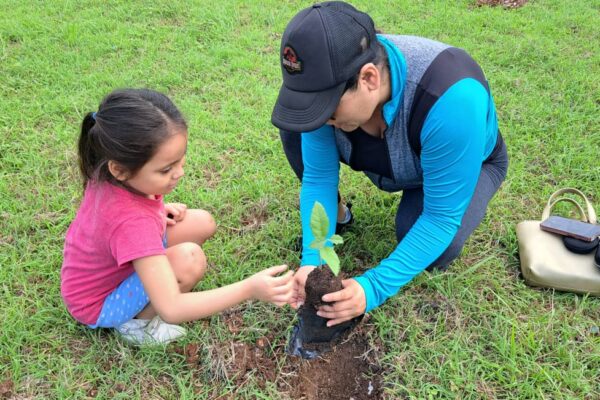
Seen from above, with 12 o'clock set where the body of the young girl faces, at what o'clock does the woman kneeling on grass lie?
The woman kneeling on grass is roughly at 12 o'clock from the young girl.

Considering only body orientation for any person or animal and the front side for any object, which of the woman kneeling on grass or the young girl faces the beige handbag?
the young girl

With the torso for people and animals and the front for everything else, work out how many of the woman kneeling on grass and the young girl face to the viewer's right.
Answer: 1

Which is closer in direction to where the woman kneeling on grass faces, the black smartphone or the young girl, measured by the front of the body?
the young girl

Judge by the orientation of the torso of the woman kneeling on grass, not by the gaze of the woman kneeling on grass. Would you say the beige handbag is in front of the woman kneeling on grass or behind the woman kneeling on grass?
behind

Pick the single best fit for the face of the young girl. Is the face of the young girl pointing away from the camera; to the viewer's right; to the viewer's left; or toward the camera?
to the viewer's right

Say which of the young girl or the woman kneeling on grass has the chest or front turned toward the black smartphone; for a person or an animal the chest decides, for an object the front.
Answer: the young girl

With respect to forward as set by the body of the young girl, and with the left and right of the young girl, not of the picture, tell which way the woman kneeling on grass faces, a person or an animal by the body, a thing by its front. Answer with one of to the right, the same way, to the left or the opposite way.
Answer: the opposite way

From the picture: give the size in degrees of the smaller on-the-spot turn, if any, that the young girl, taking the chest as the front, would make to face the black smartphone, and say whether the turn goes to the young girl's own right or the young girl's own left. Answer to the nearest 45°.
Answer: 0° — they already face it

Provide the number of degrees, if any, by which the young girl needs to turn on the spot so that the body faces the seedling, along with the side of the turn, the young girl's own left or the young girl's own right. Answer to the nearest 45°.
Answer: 0° — they already face it

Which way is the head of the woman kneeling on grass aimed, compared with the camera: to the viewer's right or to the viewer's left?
to the viewer's left

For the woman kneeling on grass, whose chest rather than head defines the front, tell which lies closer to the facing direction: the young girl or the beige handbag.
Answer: the young girl

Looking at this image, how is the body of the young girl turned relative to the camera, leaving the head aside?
to the viewer's right
